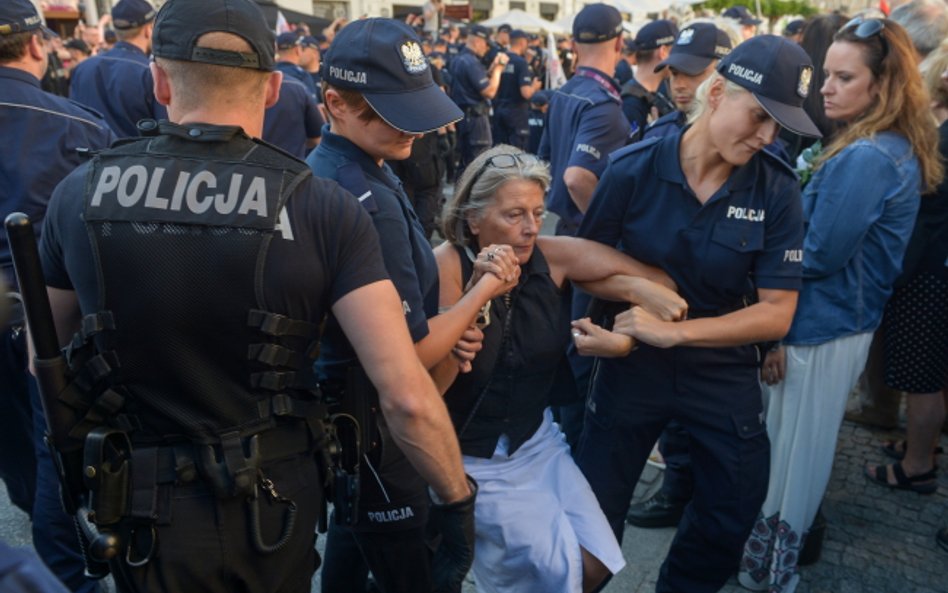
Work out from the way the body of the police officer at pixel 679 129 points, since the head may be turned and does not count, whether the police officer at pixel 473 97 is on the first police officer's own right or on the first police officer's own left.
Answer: on the first police officer's own right

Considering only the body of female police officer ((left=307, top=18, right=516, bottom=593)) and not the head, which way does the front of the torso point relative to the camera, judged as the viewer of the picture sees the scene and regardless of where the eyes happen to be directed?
to the viewer's right

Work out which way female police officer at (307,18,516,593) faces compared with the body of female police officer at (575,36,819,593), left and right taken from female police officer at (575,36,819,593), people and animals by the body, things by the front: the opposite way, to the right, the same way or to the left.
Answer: to the left

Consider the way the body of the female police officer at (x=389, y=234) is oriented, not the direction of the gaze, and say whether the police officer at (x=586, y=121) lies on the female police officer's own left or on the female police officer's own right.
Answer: on the female police officer's own left

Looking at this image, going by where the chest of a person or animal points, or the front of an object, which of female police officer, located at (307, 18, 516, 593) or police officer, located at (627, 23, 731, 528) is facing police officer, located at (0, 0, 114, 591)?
police officer, located at (627, 23, 731, 528)

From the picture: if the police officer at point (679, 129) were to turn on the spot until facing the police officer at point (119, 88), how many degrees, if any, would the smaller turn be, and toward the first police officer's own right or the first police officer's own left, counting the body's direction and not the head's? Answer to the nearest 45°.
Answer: approximately 45° to the first police officer's own right

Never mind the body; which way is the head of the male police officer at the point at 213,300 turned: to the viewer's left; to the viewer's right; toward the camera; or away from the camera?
away from the camera

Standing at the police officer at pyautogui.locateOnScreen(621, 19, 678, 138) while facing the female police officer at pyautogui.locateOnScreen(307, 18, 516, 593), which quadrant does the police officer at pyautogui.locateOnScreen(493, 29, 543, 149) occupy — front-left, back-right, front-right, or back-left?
back-right
